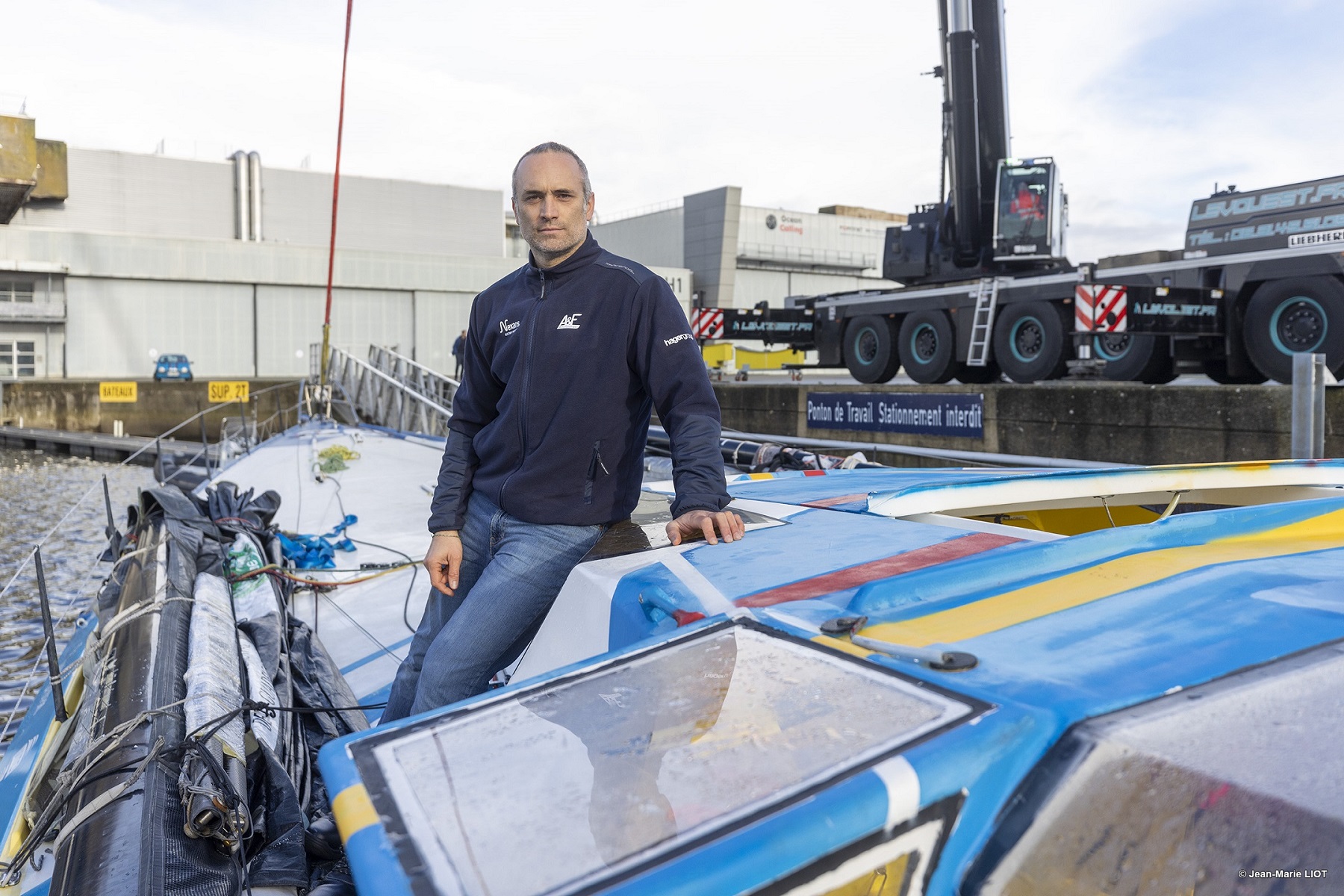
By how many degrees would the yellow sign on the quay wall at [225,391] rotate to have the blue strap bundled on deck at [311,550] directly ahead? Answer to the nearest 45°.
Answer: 0° — it already faces it

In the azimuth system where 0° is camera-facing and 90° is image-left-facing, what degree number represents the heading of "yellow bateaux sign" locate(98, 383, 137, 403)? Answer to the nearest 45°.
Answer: approximately 0°

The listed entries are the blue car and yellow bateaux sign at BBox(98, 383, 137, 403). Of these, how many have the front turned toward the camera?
2

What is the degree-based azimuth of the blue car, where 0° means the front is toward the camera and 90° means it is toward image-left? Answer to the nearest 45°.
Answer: approximately 0°

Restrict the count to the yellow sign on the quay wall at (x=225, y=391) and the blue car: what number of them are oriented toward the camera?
2

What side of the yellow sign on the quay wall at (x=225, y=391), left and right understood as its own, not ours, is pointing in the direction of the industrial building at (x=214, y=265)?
back

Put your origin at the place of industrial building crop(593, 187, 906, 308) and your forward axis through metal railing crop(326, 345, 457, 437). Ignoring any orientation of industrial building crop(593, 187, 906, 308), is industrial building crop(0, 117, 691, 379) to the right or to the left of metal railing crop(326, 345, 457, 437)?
right

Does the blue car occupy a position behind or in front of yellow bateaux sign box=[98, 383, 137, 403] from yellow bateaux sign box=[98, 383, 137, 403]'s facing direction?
behind

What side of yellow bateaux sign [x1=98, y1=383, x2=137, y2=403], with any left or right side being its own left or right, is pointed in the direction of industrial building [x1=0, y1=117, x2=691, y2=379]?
back
